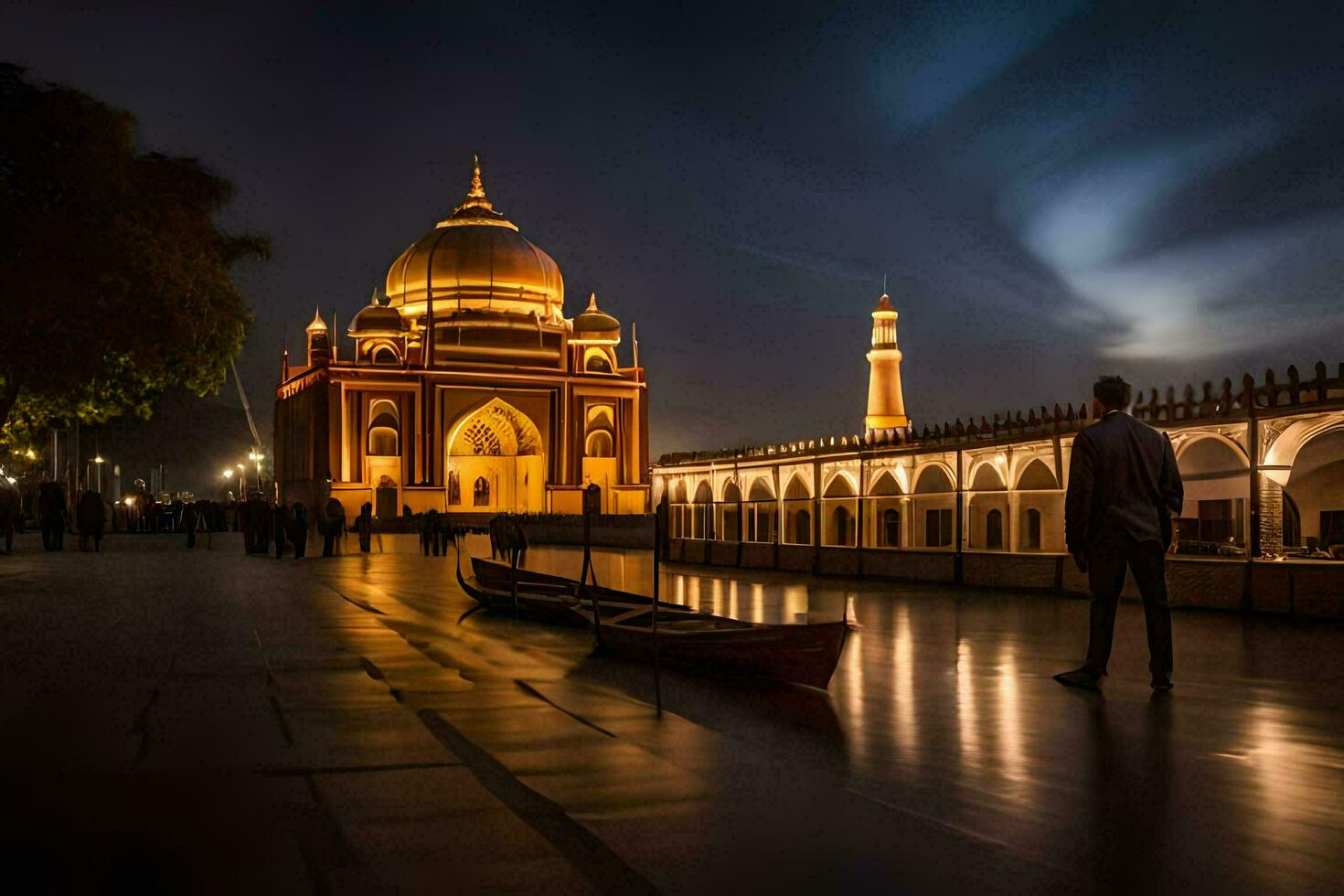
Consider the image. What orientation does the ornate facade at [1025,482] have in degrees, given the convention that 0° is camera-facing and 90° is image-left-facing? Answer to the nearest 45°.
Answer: approximately 45°

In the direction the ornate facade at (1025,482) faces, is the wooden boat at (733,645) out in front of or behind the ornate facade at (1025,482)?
in front

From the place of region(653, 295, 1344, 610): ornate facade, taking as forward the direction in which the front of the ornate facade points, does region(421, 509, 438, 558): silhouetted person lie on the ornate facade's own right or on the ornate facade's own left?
on the ornate facade's own right

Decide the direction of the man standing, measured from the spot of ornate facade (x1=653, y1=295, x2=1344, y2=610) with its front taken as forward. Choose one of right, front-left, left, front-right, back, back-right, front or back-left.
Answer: front-left

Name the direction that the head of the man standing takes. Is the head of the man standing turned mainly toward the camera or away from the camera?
away from the camera

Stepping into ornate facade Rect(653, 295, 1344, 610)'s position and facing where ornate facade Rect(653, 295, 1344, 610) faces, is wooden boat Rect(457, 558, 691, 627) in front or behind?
in front

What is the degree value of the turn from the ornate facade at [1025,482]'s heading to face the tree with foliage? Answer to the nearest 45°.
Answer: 0° — it already faces it

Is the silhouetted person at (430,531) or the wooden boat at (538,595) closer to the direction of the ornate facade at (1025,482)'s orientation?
the wooden boat
